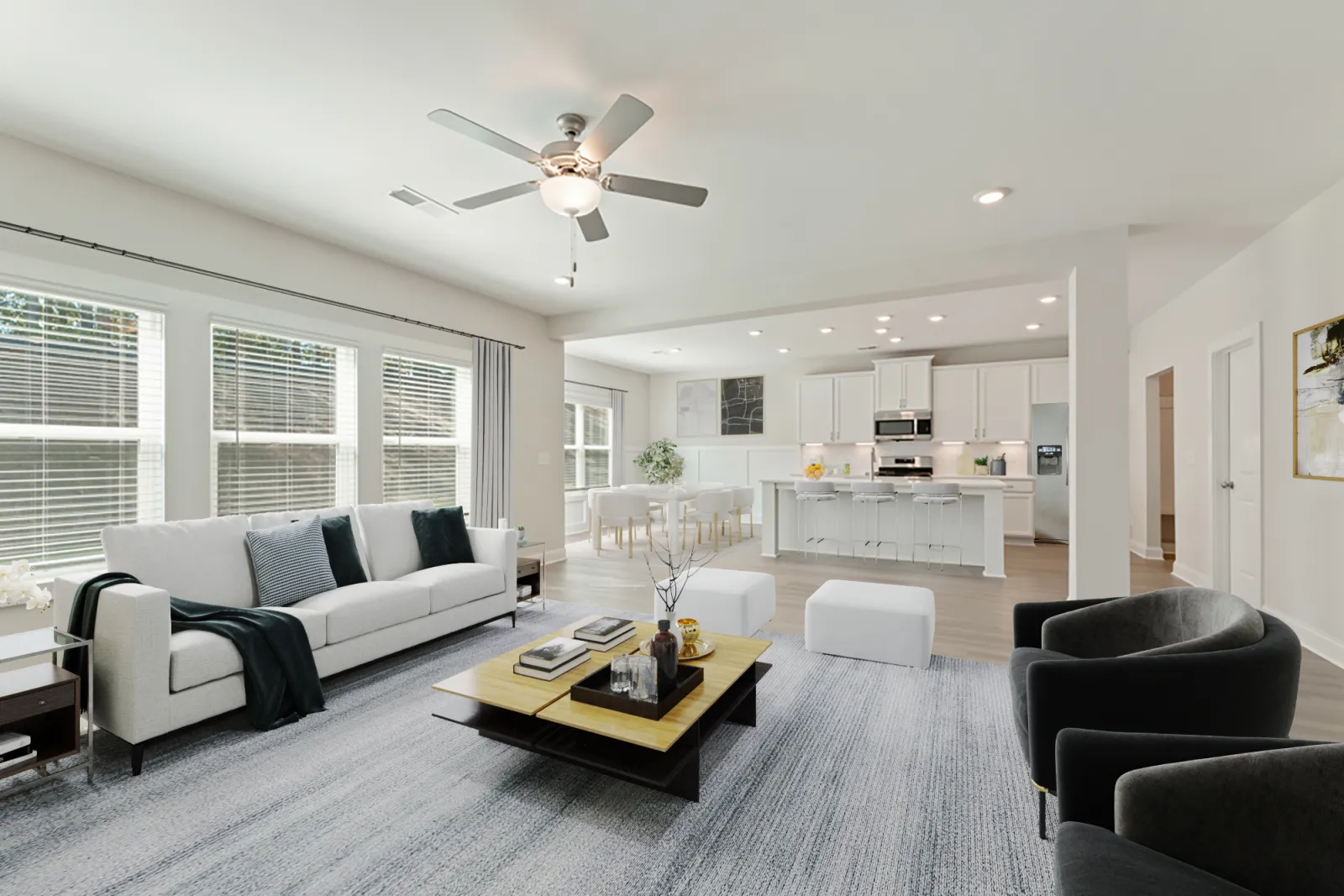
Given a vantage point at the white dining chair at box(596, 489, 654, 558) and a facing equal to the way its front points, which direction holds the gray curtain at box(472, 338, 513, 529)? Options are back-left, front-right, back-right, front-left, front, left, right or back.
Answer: back

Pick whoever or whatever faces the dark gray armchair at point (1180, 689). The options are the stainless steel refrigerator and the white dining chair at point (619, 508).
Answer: the stainless steel refrigerator

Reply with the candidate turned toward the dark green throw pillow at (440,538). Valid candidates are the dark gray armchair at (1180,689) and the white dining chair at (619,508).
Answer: the dark gray armchair

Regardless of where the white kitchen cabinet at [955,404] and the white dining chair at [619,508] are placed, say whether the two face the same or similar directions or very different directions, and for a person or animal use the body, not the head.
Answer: very different directions

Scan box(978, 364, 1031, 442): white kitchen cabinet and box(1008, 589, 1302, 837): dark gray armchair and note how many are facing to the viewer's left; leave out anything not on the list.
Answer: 1

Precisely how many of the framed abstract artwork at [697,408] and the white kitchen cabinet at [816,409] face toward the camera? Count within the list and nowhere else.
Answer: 2

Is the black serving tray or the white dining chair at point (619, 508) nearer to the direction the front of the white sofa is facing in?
the black serving tray

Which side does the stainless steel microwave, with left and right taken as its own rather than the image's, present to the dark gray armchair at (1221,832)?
front

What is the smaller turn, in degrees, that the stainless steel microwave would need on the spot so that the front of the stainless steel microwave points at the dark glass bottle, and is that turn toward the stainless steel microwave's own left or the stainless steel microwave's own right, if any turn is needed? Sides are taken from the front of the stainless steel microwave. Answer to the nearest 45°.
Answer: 0° — it already faces it

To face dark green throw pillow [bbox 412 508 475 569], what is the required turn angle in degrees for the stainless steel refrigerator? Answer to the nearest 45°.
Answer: approximately 45° to its right

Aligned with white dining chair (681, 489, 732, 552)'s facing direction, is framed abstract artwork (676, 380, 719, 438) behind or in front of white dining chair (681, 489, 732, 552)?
in front

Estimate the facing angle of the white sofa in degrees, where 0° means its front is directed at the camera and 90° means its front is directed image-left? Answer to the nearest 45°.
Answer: approximately 315°

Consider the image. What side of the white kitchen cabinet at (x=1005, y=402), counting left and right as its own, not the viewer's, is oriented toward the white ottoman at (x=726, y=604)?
front

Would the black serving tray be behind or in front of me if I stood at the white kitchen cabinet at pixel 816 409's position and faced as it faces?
in front
